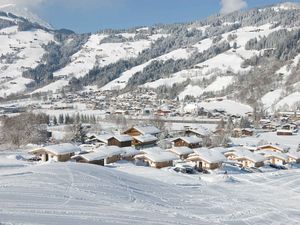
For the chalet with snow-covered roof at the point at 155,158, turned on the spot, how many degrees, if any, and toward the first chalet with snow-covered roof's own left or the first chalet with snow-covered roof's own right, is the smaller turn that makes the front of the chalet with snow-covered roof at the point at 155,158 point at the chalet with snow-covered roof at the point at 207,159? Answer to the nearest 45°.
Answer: approximately 135° to the first chalet with snow-covered roof's own left

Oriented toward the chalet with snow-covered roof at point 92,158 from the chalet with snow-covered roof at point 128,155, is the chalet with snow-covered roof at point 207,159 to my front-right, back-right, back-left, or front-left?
back-left

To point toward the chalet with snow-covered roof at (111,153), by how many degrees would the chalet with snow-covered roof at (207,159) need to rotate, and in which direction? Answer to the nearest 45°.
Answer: approximately 45° to its right

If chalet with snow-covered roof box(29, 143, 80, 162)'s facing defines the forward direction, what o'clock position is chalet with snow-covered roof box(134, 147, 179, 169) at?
chalet with snow-covered roof box(134, 147, 179, 169) is roughly at 8 o'clock from chalet with snow-covered roof box(29, 143, 80, 162).

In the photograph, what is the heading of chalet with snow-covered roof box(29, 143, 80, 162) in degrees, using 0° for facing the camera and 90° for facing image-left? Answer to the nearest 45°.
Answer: approximately 45°

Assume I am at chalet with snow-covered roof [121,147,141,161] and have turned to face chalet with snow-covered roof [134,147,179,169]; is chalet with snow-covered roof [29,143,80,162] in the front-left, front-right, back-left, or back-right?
back-right

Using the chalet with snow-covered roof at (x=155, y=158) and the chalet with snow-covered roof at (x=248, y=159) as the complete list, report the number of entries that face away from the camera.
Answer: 0

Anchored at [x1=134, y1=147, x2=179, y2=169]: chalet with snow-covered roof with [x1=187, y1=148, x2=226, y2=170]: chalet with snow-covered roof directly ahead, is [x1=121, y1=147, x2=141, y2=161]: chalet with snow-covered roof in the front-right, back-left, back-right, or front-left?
back-left
